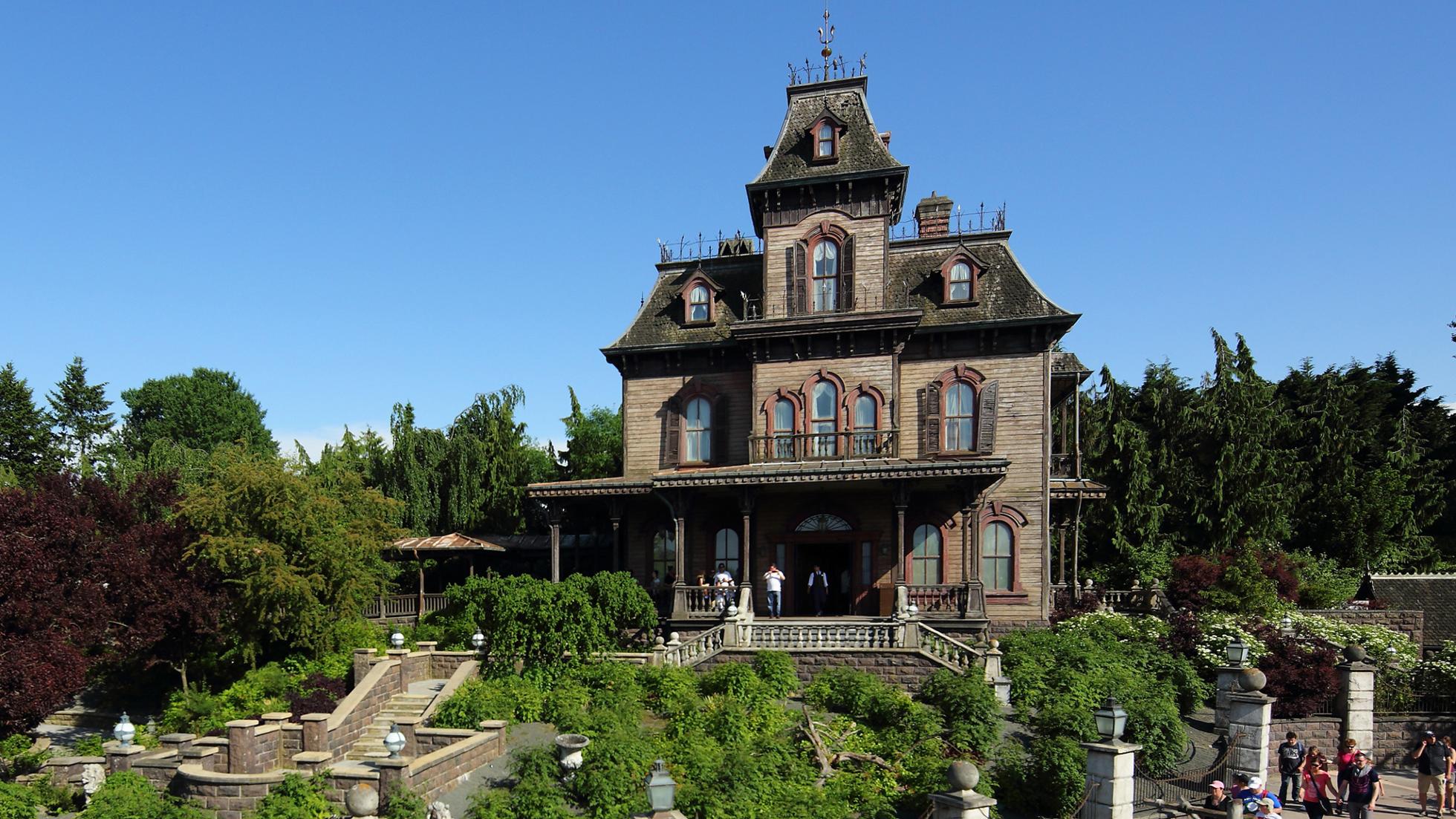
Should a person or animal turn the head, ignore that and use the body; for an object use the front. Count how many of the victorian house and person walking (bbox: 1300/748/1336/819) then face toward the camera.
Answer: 2

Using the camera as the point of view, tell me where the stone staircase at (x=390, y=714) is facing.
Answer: facing the viewer and to the left of the viewer

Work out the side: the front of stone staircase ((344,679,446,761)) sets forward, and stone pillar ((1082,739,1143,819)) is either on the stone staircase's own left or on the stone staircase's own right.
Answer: on the stone staircase's own left

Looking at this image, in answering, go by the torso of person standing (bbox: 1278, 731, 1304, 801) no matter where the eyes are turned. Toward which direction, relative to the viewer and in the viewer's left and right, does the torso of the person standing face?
facing the viewer

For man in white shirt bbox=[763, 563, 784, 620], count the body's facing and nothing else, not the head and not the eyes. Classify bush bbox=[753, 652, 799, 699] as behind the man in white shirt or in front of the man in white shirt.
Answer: in front

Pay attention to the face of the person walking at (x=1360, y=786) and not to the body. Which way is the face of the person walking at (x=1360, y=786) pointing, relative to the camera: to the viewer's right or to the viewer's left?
to the viewer's left

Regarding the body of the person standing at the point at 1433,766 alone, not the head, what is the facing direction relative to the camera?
toward the camera

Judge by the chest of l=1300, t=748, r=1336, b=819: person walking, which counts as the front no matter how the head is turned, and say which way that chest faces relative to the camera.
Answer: toward the camera

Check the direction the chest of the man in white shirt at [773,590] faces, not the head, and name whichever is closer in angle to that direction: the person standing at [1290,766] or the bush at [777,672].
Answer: the bush
